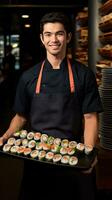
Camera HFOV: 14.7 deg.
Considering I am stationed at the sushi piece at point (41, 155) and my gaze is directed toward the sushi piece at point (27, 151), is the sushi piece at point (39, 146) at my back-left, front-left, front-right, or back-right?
front-right

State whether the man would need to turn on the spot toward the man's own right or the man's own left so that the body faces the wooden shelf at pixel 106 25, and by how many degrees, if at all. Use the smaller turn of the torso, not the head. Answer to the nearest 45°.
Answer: approximately 180°

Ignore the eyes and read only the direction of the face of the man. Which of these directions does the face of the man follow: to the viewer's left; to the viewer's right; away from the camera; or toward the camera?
toward the camera

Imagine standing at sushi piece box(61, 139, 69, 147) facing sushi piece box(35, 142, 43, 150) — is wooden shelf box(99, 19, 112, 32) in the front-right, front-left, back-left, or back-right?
back-right

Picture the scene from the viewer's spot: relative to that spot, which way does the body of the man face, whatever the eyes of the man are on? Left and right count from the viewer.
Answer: facing the viewer
